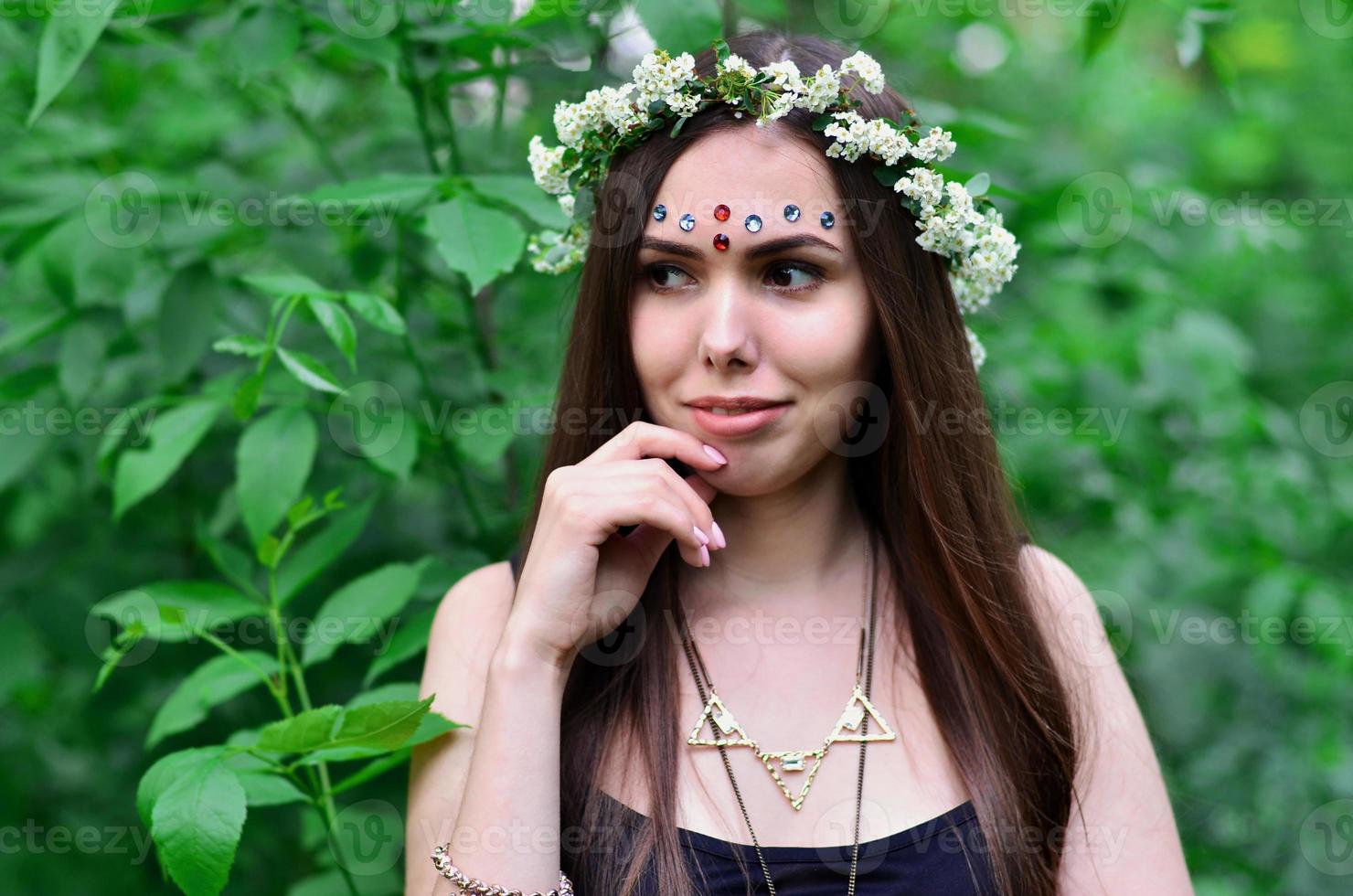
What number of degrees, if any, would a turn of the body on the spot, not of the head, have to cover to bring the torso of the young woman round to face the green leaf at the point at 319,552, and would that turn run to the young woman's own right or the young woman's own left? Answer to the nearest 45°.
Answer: approximately 90° to the young woman's own right

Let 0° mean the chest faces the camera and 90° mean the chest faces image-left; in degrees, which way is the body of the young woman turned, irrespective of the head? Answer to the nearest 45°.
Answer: approximately 0°

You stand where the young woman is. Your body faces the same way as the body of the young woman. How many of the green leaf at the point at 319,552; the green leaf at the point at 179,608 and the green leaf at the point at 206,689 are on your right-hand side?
3

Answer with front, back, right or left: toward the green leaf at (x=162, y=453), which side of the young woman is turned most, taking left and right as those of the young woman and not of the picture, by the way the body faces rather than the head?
right

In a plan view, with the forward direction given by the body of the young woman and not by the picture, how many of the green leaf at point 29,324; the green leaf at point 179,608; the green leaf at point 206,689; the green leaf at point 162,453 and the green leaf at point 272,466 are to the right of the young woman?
5

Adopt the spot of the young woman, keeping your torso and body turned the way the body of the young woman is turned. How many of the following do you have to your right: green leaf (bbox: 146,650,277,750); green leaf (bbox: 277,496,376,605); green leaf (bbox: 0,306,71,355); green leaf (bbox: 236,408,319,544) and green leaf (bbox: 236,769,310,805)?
5
